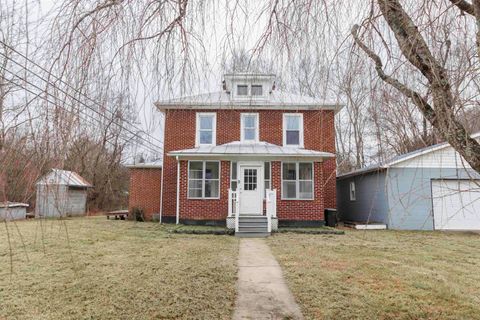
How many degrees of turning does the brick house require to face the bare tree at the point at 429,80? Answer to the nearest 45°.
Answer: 0° — it already faces it

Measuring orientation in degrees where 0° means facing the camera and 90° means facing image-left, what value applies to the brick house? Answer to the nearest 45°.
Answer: approximately 0°
